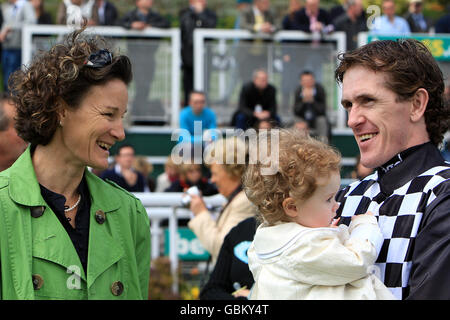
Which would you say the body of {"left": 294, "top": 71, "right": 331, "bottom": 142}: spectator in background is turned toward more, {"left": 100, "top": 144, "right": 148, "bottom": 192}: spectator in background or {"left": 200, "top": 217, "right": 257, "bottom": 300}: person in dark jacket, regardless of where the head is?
the person in dark jacket

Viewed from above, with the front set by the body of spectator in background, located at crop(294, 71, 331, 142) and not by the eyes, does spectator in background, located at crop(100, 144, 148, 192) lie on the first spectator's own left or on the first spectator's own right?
on the first spectator's own right

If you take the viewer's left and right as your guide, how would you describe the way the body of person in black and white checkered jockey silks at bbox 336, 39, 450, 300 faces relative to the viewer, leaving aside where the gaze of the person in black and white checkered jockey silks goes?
facing the viewer and to the left of the viewer

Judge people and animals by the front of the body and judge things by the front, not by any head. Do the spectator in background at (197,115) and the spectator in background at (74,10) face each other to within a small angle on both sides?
no

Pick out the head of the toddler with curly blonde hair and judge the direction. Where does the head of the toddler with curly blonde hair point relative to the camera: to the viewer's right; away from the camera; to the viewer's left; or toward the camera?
to the viewer's right

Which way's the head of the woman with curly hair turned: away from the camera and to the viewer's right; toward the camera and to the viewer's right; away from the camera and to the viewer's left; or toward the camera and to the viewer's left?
toward the camera and to the viewer's right

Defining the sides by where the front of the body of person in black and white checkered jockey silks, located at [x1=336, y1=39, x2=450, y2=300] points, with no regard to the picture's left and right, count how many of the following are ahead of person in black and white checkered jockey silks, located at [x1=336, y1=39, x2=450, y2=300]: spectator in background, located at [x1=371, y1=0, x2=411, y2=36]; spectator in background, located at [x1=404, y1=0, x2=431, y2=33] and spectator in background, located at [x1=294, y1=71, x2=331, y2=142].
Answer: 0

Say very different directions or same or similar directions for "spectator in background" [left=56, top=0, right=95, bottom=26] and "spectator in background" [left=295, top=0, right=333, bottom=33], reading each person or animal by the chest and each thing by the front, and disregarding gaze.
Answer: same or similar directions

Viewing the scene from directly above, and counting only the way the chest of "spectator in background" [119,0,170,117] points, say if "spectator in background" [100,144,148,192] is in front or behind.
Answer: in front

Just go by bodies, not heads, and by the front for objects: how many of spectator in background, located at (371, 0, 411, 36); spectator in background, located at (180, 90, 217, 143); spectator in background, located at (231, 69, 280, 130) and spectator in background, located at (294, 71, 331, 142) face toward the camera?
4

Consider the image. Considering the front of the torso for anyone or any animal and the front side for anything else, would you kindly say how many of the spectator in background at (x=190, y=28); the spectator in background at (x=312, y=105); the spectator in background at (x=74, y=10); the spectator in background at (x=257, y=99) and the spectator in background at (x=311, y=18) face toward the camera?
5

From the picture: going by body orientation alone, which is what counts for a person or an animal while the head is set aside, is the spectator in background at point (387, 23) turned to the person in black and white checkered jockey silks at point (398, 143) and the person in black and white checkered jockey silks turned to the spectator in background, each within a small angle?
no

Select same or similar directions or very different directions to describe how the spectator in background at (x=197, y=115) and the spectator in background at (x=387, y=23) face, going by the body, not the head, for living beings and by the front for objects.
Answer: same or similar directions

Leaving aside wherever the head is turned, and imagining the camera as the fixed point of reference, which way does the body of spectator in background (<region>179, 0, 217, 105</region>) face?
toward the camera

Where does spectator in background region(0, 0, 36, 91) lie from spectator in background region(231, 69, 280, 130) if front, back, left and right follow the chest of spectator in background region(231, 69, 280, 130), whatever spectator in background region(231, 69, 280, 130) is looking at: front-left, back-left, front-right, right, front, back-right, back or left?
right

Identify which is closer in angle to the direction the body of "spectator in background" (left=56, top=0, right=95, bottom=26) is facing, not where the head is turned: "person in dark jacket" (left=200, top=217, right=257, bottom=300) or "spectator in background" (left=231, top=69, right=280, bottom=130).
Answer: the person in dark jacket

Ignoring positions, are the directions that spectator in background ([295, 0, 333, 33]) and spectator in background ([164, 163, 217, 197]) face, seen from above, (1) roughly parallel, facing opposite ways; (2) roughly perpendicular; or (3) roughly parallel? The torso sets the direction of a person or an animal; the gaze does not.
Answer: roughly parallel

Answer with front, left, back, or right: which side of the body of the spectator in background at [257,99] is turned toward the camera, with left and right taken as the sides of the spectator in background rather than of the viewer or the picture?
front

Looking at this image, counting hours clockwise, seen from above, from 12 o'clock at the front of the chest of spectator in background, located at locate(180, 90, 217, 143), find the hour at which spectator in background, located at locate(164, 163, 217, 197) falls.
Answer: spectator in background, located at locate(164, 163, 217, 197) is roughly at 12 o'clock from spectator in background, located at locate(180, 90, 217, 143).

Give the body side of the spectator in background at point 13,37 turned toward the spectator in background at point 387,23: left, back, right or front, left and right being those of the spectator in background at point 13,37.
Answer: left

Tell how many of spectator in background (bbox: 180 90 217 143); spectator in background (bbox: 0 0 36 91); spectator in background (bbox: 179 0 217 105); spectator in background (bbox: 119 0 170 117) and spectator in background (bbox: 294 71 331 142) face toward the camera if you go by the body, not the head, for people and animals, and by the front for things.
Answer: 5

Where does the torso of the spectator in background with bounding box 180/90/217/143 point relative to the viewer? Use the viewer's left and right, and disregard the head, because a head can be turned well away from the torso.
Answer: facing the viewer
